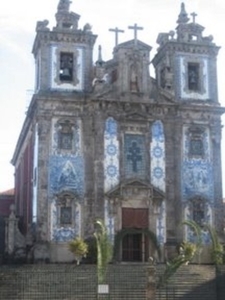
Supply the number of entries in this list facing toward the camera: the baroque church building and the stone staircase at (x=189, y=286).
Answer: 2

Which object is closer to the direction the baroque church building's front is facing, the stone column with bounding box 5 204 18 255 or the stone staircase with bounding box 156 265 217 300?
the stone staircase

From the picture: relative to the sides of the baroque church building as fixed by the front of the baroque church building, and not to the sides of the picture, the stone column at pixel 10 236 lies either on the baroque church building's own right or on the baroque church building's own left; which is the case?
on the baroque church building's own right

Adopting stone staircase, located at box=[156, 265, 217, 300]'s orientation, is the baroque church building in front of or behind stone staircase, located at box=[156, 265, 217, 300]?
behind

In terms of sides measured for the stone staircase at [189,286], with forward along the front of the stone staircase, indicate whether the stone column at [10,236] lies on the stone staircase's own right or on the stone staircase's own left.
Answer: on the stone staircase's own right

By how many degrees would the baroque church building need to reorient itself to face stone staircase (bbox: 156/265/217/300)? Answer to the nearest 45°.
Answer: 0° — it already faces it

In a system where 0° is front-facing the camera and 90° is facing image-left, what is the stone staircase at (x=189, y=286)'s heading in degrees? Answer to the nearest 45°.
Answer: approximately 0°
